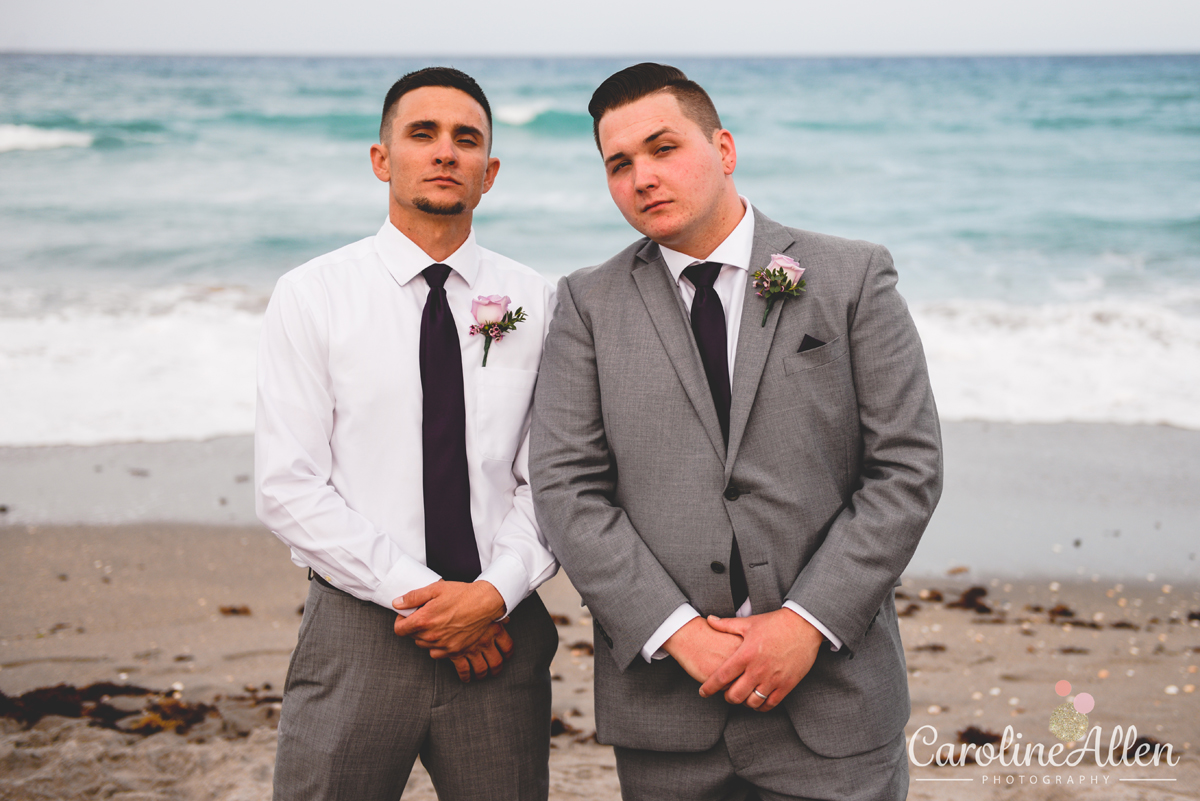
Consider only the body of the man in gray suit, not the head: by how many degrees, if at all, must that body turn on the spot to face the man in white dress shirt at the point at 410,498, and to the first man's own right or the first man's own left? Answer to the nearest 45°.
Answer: approximately 90° to the first man's own right

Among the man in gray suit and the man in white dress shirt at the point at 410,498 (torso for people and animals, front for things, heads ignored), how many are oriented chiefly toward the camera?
2

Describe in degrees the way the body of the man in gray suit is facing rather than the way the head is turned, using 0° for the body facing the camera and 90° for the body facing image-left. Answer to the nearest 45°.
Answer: approximately 0°

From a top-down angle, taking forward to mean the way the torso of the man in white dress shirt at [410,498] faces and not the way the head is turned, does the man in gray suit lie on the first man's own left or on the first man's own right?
on the first man's own left
